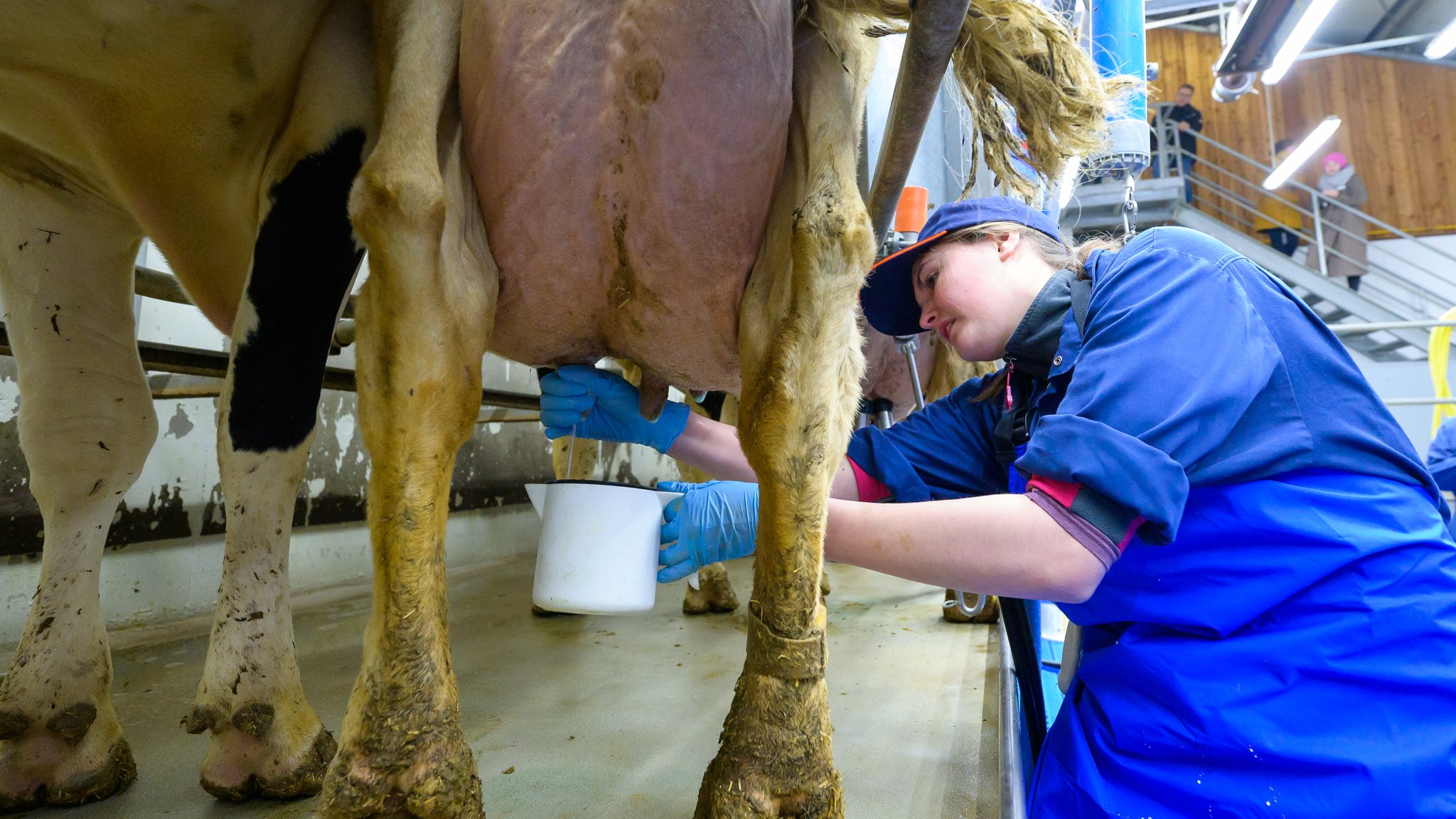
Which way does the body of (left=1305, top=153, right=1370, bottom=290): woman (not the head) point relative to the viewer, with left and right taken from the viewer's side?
facing the viewer and to the left of the viewer

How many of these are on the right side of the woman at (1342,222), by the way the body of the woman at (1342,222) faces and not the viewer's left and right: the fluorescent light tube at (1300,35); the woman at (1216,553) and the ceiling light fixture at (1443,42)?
0

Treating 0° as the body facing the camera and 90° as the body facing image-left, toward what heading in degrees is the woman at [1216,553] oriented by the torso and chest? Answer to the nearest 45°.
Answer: approximately 90°

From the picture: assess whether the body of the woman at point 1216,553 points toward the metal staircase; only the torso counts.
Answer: no

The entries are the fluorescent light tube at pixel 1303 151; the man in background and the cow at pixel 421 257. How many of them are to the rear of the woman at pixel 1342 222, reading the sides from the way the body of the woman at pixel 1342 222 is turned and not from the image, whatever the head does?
0

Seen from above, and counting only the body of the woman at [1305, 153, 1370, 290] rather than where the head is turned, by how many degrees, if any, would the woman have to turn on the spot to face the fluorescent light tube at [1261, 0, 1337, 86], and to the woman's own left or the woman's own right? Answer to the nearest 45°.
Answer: approximately 45° to the woman's own left

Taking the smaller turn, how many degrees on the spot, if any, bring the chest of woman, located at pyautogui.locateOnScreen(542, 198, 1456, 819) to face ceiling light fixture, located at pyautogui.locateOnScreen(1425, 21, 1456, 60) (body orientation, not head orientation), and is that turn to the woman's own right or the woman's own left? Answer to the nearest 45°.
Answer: approximately 135° to the woman's own right

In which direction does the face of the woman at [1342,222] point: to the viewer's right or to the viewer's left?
to the viewer's left

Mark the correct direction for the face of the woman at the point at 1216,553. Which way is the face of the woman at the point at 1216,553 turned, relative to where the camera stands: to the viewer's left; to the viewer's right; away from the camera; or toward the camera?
to the viewer's left

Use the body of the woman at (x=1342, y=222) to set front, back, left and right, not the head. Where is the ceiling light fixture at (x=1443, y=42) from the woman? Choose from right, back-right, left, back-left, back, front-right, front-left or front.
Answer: front-left

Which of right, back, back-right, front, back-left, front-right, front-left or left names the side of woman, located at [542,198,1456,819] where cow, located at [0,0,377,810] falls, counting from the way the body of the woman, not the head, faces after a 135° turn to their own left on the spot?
back-right

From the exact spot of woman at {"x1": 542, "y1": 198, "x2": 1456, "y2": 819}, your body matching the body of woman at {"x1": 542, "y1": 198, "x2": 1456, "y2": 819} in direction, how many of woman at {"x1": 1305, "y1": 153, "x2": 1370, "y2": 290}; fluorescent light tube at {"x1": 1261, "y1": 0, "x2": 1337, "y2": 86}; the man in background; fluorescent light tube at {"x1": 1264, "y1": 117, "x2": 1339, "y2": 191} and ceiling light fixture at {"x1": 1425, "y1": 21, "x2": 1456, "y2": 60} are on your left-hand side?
0

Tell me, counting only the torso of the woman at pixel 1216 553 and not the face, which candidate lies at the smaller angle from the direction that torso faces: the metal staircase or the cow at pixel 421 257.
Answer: the cow

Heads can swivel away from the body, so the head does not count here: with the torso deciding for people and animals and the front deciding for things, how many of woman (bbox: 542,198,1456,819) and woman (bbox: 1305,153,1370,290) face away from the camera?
0

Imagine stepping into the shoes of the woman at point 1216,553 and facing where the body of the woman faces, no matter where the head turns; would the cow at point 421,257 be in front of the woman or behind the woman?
in front

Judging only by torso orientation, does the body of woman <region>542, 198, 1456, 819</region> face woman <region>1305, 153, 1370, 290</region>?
no
